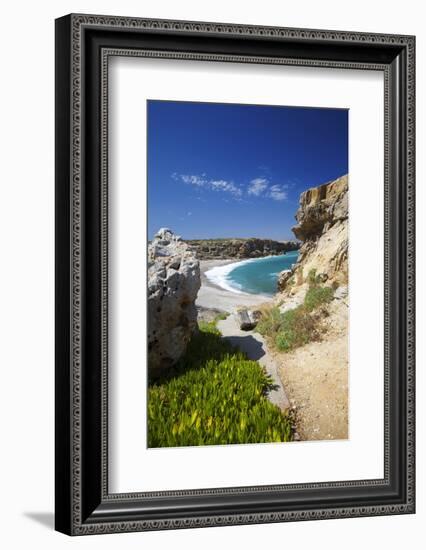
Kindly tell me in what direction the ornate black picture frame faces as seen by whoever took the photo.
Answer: facing the viewer and to the right of the viewer
